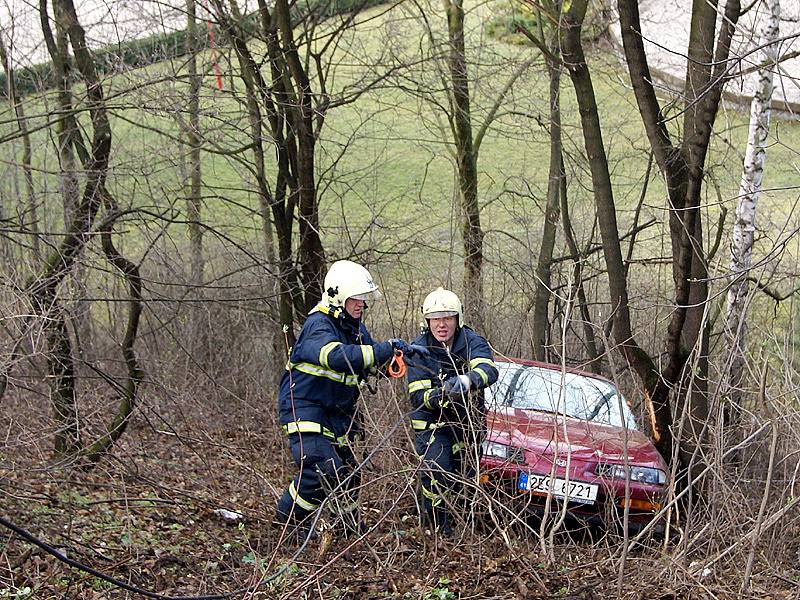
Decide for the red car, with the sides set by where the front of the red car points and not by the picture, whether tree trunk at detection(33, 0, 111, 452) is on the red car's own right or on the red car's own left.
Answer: on the red car's own right

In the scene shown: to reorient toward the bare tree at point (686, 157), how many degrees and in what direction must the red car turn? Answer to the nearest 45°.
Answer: approximately 135° to its left

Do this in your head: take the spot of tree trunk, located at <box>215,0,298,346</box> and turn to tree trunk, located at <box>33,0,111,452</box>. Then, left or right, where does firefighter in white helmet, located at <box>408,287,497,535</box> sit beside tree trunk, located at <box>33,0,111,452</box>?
left

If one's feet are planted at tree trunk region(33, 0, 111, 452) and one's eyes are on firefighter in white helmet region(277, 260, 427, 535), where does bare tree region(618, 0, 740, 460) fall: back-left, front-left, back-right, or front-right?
front-left

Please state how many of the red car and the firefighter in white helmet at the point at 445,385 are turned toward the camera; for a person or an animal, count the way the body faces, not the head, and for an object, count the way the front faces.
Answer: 2

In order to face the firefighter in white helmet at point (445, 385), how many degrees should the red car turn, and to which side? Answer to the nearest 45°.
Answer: approximately 90° to its right

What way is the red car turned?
toward the camera

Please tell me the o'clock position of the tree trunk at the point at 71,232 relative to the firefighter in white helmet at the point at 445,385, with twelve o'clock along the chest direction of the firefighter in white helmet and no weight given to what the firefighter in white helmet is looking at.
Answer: The tree trunk is roughly at 4 o'clock from the firefighter in white helmet.

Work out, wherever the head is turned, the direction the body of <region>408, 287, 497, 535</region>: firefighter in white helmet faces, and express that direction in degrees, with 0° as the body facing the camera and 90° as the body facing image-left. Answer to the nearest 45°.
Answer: approximately 0°

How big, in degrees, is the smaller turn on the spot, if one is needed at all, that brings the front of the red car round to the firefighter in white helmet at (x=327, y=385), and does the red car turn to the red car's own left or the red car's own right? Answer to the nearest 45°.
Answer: approximately 90° to the red car's own right

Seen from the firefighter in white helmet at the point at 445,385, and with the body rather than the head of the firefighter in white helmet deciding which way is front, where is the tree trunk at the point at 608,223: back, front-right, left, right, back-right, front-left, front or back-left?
back-left

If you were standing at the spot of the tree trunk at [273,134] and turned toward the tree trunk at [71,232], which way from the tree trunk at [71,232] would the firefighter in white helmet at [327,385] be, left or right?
left
